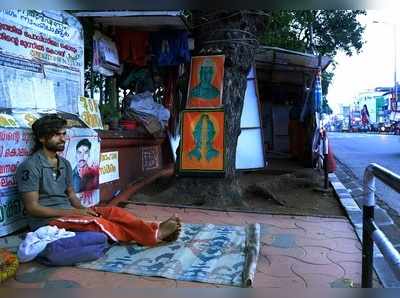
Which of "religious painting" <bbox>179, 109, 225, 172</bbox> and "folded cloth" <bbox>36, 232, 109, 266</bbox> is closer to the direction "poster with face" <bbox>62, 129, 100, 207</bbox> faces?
the folded cloth

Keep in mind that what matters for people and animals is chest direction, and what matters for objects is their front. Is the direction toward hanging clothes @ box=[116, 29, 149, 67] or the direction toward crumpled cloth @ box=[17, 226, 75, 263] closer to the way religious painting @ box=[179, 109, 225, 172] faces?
the crumpled cloth

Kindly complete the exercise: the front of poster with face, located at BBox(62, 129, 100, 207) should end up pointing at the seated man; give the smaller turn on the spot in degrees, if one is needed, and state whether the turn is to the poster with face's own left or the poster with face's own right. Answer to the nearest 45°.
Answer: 0° — it already faces them

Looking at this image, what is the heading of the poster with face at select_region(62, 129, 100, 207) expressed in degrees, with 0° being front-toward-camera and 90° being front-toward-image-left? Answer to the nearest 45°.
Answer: approximately 0°

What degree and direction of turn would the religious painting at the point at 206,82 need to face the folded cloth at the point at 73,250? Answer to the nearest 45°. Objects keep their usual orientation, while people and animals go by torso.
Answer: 0° — it already faces it

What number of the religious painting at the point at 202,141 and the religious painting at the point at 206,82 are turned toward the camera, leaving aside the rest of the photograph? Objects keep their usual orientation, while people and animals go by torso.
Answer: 2

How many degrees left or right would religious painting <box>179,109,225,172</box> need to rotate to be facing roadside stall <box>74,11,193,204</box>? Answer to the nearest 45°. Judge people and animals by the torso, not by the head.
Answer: approximately 135° to its right

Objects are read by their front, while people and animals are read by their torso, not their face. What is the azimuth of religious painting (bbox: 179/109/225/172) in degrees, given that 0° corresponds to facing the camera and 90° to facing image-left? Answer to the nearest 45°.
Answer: approximately 0°

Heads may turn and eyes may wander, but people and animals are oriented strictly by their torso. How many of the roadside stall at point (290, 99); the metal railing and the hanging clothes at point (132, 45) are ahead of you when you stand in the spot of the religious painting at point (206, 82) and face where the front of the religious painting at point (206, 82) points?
1

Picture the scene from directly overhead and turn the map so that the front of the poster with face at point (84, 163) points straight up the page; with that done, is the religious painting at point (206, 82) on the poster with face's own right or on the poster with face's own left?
on the poster with face's own left
